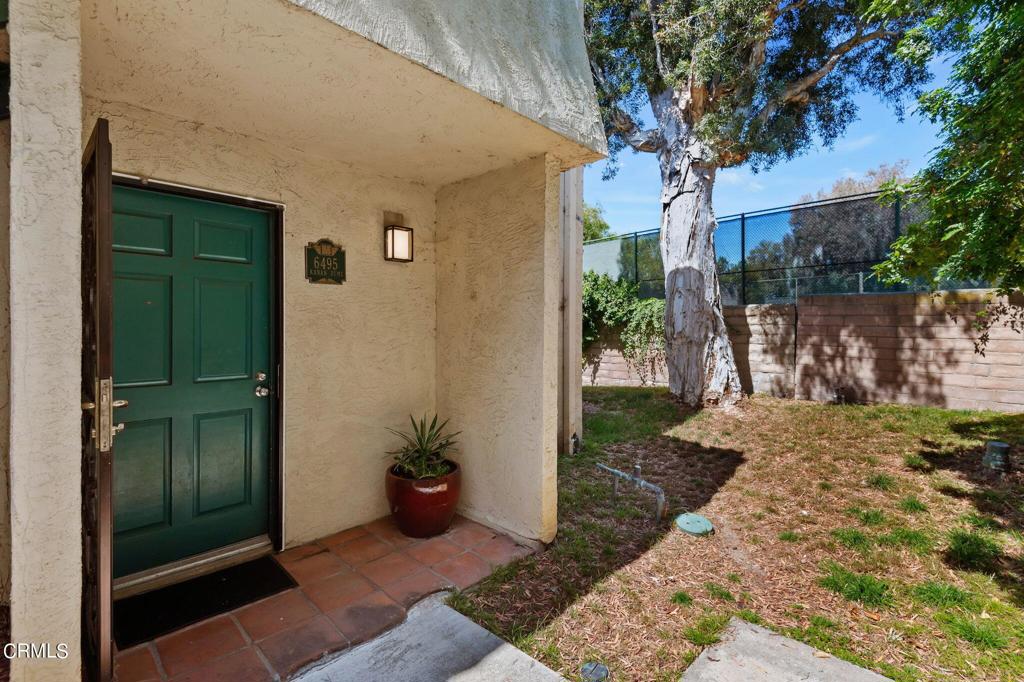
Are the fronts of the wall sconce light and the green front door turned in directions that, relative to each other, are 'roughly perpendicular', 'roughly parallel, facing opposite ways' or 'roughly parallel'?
roughly parallel

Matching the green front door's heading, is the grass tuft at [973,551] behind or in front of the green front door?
in front

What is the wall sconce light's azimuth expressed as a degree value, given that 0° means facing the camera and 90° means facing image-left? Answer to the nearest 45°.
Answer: approximately 315°

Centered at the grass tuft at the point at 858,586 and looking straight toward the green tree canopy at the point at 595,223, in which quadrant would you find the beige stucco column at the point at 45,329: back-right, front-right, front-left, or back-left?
back-left

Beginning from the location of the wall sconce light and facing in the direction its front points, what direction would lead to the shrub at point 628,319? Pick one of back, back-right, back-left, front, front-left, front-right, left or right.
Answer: left

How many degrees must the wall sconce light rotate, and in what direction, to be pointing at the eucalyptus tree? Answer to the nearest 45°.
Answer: approximately 90° to its left

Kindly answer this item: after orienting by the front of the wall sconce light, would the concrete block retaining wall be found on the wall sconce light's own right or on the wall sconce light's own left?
on the wall sconce light's own left

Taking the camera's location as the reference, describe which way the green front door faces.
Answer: facing the viewer and to the right of the viewer

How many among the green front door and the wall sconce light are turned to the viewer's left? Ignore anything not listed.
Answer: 0
